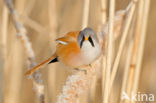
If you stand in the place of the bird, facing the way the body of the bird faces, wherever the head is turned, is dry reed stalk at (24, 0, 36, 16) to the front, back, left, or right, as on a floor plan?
back

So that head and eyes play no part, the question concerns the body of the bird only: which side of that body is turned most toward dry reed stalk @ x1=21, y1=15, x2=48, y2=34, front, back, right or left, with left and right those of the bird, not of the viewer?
back

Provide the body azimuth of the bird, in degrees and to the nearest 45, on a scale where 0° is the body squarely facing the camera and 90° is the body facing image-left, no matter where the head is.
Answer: approximately 315°
